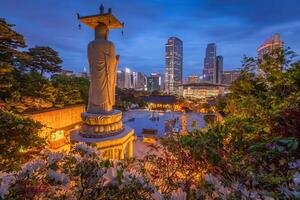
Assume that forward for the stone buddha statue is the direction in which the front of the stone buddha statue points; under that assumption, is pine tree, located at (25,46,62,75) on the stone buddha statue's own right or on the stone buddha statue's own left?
on the stone buddha statue's own left

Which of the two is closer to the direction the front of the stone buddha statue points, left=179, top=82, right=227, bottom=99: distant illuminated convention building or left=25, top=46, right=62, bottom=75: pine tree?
the distant illuminated convention building

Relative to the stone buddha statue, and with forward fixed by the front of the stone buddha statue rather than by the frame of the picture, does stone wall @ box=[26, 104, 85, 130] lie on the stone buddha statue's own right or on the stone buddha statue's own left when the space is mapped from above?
on the stone buddha statue's own left

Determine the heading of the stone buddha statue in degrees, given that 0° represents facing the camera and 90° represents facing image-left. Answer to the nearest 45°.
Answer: approximately 225°

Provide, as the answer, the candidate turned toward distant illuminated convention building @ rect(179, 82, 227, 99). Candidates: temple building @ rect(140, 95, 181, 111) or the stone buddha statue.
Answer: the stone buddha statue
